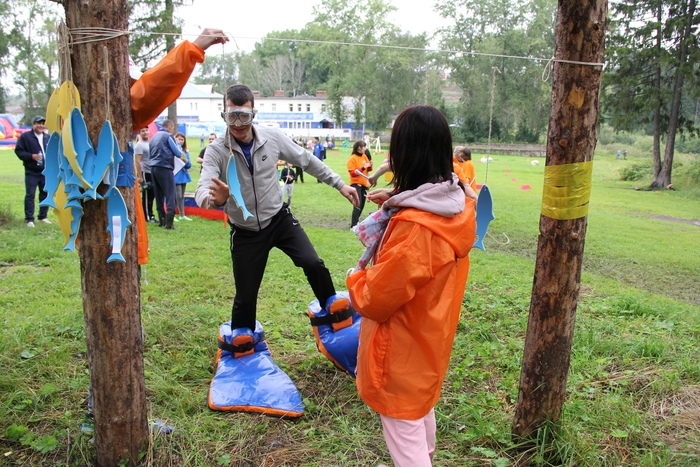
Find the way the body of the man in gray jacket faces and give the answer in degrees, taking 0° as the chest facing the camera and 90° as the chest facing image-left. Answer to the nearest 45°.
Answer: approximately 0°

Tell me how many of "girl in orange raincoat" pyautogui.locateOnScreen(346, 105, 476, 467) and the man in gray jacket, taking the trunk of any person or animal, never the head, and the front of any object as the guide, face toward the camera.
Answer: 1

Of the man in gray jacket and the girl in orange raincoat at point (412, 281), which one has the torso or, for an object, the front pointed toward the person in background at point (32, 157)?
the girl in orange raincoat

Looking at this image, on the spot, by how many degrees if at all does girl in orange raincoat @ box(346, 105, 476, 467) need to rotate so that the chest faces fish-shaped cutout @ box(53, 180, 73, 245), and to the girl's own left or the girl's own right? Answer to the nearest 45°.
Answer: approximately 45° to the girl's own left

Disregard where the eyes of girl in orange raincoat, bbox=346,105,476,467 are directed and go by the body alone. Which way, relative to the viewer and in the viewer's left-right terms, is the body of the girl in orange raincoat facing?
facing away from the viewer and to the left of the viewer

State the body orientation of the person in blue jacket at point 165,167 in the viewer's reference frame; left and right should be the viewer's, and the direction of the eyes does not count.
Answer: facing away from the viewer and to the right of the viewer

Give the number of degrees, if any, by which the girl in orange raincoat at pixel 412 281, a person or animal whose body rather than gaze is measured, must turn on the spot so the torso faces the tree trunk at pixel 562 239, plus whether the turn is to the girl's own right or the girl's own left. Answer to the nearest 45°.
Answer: approximately 90° to the girl's own right

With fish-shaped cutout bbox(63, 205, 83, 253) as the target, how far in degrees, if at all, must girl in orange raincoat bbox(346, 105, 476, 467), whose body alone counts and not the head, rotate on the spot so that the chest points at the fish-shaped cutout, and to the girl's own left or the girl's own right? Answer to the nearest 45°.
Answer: approximately 45° to the girl's own left
